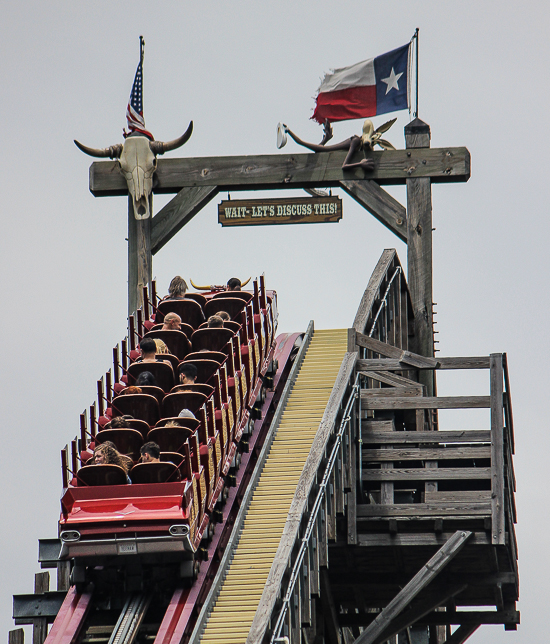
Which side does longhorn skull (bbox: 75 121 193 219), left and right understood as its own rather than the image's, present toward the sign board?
left

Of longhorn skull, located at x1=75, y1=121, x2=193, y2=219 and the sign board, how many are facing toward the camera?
2

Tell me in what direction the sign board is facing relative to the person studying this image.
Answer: facing the viewer

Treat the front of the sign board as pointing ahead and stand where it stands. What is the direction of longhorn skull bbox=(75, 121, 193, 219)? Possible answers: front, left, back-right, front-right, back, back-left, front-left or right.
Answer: right

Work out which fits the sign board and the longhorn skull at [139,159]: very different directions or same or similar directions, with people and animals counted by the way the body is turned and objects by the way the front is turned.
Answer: same or similar directions

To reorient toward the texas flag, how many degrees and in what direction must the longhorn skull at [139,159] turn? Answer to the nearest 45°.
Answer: approximately 90° to its left

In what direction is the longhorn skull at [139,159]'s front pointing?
toward the camera
